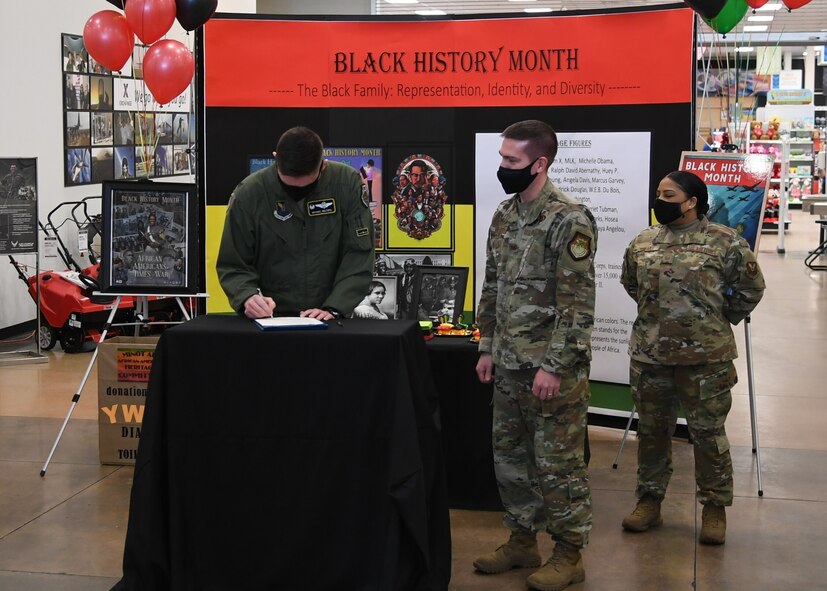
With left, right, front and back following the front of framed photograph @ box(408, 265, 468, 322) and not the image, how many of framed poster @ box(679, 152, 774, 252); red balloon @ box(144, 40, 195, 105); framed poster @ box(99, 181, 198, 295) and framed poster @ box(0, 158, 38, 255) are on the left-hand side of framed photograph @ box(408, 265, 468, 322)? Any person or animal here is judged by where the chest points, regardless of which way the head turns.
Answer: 1

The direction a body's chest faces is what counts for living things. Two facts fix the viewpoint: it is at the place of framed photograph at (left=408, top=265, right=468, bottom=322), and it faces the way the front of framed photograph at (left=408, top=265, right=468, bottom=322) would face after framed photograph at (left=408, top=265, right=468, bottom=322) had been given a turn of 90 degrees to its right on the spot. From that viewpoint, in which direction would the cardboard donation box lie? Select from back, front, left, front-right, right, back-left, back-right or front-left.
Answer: front

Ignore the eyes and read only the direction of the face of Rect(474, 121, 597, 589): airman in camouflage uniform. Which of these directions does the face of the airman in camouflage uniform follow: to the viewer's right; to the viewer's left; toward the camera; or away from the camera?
to the viewer's left

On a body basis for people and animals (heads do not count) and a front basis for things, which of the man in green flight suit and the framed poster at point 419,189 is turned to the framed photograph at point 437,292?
the framed poster

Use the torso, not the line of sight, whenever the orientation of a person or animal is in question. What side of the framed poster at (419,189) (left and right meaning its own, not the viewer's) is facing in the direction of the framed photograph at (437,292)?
front

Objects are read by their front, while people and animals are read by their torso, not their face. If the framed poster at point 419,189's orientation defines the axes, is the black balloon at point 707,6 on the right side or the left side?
on its left

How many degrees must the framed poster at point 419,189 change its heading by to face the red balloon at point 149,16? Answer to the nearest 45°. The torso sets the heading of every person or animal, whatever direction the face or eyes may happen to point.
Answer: approximately 90° to its right

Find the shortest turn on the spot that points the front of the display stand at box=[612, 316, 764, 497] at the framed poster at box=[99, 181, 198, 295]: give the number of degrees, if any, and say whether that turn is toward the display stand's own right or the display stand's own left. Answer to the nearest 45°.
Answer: approximately 90° to the display stand's own right

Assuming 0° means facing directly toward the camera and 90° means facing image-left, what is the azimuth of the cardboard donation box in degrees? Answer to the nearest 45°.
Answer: approximately 0°
